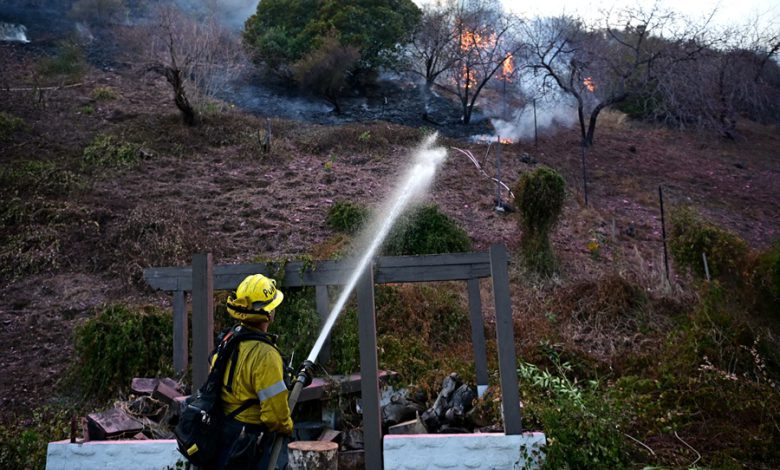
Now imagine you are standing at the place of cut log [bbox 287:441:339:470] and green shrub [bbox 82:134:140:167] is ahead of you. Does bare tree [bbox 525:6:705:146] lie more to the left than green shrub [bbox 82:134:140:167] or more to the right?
right

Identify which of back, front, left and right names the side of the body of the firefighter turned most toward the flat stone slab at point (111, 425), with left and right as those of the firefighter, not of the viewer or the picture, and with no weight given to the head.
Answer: left

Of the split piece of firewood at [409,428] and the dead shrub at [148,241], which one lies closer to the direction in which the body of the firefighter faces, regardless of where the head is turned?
the split piece of firewood

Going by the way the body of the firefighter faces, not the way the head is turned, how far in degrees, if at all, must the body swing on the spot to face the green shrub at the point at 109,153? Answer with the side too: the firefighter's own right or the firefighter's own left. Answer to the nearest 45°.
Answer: approximately 45° to the firefighter's own left

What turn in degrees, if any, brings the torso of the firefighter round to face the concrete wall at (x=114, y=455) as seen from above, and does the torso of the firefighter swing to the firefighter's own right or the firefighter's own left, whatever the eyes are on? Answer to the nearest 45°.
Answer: approximately 90° to the firefighter's own left

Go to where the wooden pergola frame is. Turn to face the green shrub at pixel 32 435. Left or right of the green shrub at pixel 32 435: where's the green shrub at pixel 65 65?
right

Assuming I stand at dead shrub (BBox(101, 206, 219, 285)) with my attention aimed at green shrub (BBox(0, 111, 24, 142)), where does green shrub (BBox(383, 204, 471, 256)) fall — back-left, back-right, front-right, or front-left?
back-right

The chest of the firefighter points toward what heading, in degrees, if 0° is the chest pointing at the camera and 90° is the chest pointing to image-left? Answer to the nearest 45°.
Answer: approximately 225°

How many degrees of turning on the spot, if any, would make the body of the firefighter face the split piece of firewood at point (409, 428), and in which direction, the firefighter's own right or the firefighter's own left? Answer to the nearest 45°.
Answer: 0° — they already face it

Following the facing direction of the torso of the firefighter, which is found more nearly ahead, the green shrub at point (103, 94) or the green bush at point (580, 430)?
the green bush

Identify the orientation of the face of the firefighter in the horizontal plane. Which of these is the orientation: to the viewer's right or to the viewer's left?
to the viewer's right
